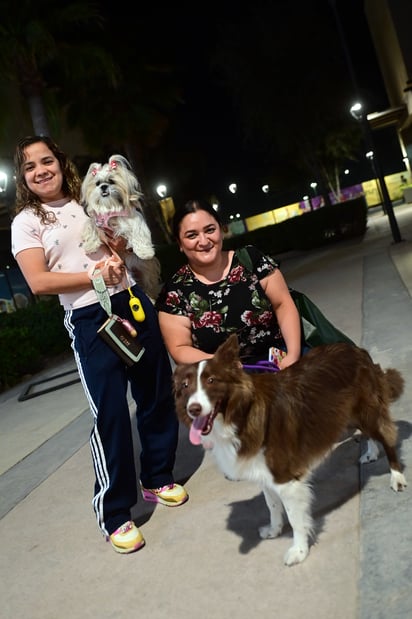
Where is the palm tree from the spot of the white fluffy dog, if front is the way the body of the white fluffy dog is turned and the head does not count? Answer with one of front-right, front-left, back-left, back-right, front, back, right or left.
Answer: back

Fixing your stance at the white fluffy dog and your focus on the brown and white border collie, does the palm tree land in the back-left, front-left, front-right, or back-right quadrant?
back-left

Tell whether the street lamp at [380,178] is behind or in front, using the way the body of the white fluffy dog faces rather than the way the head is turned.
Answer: behind

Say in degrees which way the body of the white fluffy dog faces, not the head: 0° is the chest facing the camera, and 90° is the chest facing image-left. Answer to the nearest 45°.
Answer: approximately 0°

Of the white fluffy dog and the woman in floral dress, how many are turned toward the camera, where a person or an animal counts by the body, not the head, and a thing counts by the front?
2

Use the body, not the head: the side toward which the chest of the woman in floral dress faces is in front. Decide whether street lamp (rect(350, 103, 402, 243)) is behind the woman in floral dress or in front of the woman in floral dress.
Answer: behind
